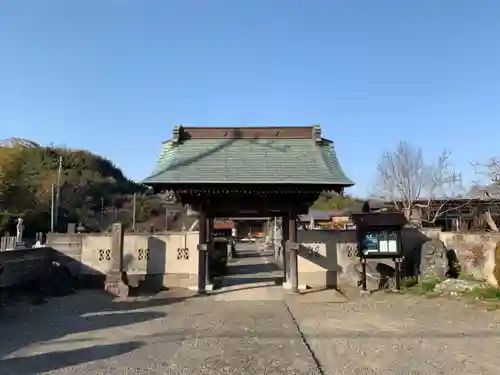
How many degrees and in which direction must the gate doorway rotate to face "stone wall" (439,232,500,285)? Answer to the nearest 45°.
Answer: approximately 90° to its left

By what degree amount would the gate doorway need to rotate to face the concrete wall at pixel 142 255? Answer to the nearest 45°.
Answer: approximately 90° to its right

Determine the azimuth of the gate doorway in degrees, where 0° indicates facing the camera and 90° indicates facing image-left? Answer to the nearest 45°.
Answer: approximately 0°

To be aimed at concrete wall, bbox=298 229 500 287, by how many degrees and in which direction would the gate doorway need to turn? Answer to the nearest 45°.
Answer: approximately 135° to its left
